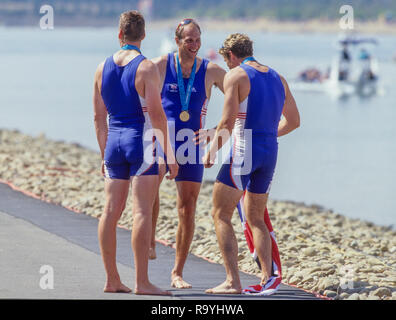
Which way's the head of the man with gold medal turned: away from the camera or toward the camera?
toward the camera

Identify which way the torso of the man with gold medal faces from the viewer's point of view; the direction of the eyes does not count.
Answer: toward the camera
